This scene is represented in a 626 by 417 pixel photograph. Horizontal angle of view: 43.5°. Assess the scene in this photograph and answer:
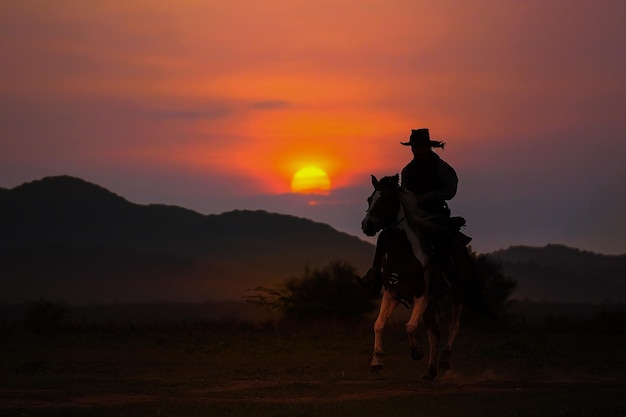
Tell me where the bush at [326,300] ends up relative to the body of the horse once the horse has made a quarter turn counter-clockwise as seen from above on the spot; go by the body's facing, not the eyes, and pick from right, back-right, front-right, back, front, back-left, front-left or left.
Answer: back-left

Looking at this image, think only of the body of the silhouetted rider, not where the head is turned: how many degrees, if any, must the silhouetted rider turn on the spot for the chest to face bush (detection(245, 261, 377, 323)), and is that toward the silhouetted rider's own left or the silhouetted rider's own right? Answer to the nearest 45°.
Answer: approximately 135° to the silhouetted rider's own right

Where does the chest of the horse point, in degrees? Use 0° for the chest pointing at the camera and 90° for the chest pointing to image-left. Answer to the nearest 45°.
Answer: approximately 45°
